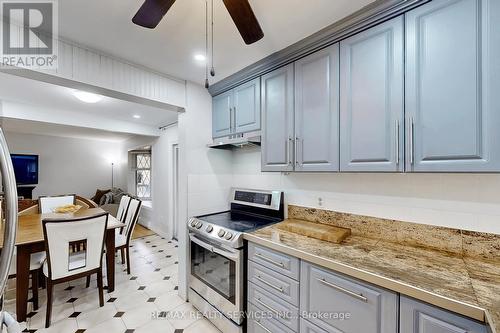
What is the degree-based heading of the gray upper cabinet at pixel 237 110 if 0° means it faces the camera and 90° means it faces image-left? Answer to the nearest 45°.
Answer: approximately 45°

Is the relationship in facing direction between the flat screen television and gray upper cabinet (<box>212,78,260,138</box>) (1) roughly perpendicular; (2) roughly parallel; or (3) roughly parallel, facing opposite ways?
roughly perpendicular

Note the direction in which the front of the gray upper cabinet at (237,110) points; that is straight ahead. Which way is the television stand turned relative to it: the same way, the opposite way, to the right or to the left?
to the left

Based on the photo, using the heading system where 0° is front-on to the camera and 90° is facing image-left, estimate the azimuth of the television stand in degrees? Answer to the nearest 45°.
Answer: approximately 0°

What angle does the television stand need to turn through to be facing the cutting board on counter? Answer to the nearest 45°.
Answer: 0° — it already faces it

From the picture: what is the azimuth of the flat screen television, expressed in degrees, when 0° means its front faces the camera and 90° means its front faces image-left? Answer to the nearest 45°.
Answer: approximately 0°

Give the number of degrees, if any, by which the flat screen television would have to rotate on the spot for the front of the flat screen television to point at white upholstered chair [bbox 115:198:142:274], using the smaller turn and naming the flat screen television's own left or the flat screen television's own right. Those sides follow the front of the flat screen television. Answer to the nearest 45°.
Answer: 0° — it already faces it
